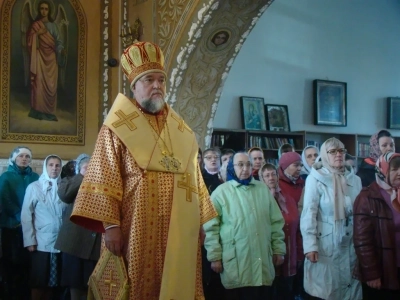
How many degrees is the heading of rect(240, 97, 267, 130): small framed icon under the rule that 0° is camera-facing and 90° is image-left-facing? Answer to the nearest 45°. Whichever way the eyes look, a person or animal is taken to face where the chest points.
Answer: approximately 0°

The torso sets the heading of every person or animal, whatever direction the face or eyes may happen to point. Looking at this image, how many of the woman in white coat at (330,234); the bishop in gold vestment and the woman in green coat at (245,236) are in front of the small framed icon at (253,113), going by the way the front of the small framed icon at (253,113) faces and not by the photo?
3

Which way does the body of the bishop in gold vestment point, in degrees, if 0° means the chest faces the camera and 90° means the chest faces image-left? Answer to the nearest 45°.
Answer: approximately 315°

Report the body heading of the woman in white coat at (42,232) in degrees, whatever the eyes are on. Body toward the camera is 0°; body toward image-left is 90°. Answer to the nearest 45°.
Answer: approximately 315°
